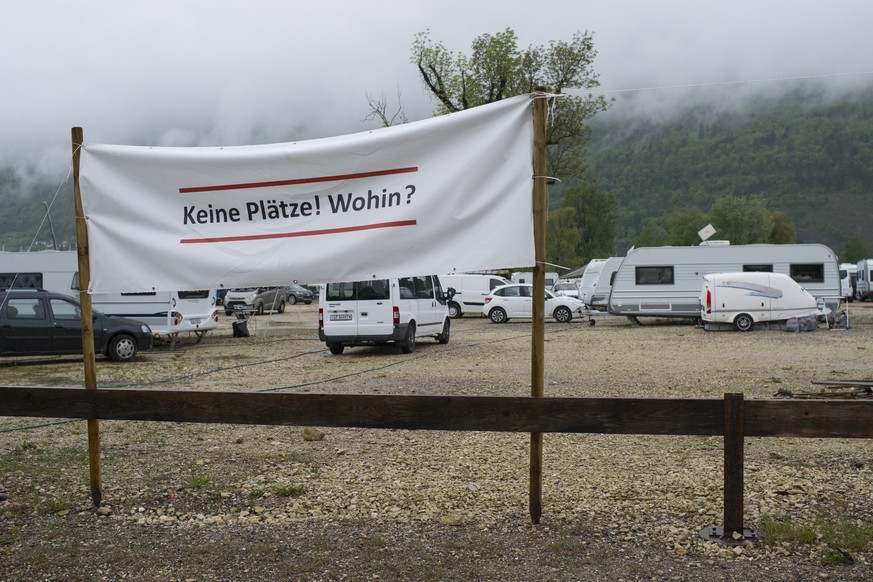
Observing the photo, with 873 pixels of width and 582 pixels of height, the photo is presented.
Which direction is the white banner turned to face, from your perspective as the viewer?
facing the viewer

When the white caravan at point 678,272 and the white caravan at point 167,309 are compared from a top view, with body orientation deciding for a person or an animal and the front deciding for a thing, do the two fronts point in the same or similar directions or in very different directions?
same or similar directions

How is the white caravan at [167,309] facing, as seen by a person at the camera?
facing away from the viewer and to the left of the viewer

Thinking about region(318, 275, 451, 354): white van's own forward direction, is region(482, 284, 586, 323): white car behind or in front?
in front

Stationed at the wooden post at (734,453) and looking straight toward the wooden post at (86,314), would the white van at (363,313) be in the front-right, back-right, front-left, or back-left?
front-right

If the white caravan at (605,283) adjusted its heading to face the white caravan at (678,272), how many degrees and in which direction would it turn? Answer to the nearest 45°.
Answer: approximately 135° to its left

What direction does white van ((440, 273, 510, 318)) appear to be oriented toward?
to the viewer's right

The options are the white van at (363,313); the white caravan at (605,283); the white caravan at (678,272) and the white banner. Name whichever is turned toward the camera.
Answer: the white banner

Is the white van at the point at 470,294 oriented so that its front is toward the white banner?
no

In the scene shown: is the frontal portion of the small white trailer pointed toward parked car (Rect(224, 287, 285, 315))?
no

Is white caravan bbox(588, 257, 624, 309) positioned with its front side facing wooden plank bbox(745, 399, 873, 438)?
no
